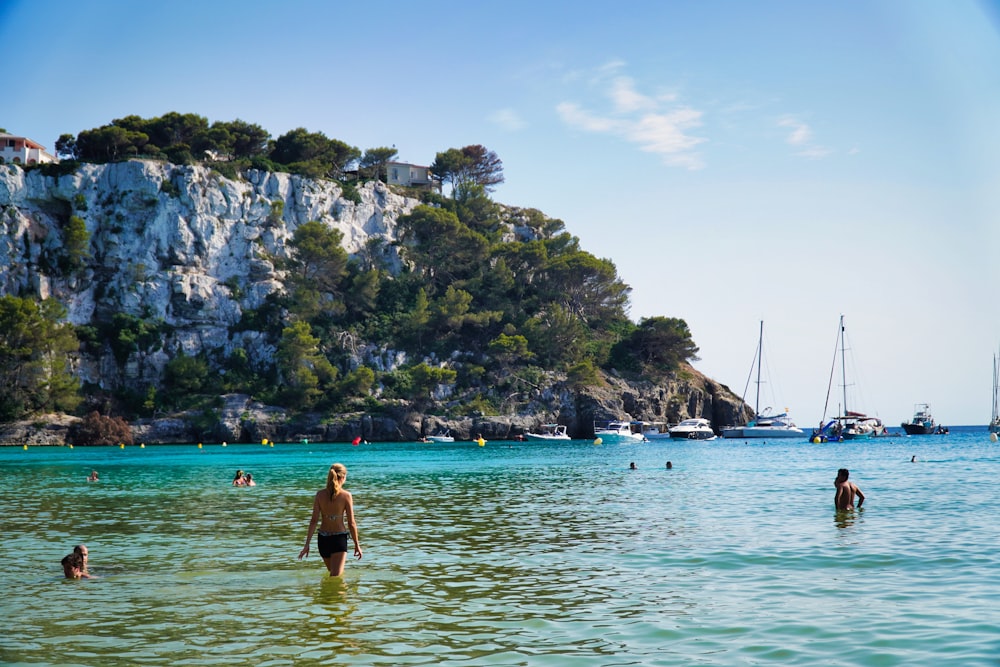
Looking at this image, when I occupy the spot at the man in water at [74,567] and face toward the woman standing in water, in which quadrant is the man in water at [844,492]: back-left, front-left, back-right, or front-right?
front-left

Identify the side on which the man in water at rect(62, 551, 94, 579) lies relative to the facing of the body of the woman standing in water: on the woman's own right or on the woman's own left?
on the woman's own left

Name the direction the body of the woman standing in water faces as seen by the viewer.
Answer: away from the camera

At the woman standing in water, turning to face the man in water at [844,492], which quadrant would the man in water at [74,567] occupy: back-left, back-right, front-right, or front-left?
back-left

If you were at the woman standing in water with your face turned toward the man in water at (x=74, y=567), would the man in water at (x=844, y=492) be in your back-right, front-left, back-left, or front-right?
back-right

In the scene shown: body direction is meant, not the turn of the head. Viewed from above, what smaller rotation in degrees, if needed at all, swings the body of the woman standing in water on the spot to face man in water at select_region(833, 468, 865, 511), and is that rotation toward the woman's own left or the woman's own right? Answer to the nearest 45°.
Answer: approximately 45° to the woman's own right

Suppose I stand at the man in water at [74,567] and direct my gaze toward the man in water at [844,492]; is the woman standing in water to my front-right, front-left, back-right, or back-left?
front-right
